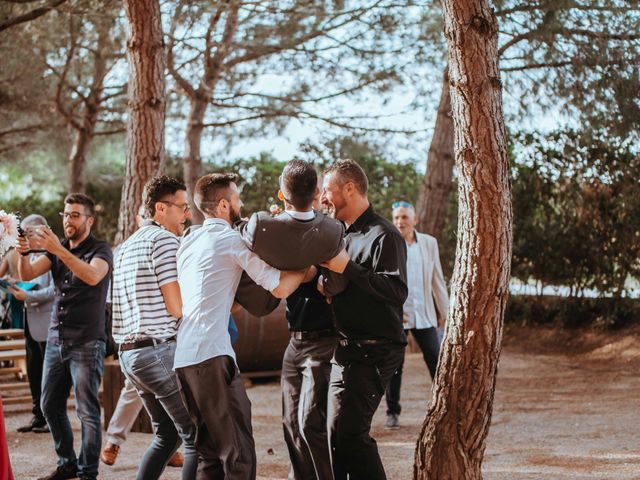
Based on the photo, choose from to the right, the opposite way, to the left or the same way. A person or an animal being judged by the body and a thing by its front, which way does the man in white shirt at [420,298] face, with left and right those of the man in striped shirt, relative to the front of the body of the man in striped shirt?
the opposite way

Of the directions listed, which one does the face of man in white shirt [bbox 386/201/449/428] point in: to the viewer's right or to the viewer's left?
to the viewer's left

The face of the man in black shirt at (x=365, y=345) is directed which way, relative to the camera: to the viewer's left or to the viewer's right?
to the viewer's left

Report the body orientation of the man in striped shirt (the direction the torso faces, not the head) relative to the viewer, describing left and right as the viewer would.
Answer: facing away from the viewer and to the right of the viewer

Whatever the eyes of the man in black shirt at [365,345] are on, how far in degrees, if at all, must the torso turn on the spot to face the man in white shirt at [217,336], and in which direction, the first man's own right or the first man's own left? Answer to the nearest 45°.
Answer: approximately 45° to the first man's own left

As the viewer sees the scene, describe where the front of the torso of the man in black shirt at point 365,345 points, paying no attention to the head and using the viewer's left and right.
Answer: facing to the left of the viewer

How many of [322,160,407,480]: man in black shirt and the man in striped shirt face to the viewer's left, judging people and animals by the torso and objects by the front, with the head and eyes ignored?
1

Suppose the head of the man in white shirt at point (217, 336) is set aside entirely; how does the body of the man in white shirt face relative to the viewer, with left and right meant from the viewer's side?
facing away from the viewer and to the right of the viewer

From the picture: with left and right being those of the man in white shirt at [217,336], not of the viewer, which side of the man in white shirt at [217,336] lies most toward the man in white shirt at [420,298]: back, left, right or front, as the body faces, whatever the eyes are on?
front

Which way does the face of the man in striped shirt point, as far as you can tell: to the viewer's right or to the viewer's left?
to the viewer's right

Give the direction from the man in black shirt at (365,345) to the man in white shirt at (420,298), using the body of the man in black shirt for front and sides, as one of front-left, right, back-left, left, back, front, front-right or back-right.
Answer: right

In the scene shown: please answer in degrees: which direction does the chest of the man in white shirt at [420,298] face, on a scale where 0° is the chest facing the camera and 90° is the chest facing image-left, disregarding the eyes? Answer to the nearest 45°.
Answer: approximately 45°

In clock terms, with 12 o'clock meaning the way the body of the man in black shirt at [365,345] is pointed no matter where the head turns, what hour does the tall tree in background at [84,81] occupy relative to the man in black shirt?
The tall tree in background is roughly at 2 o'clock from the man in black shirt.
